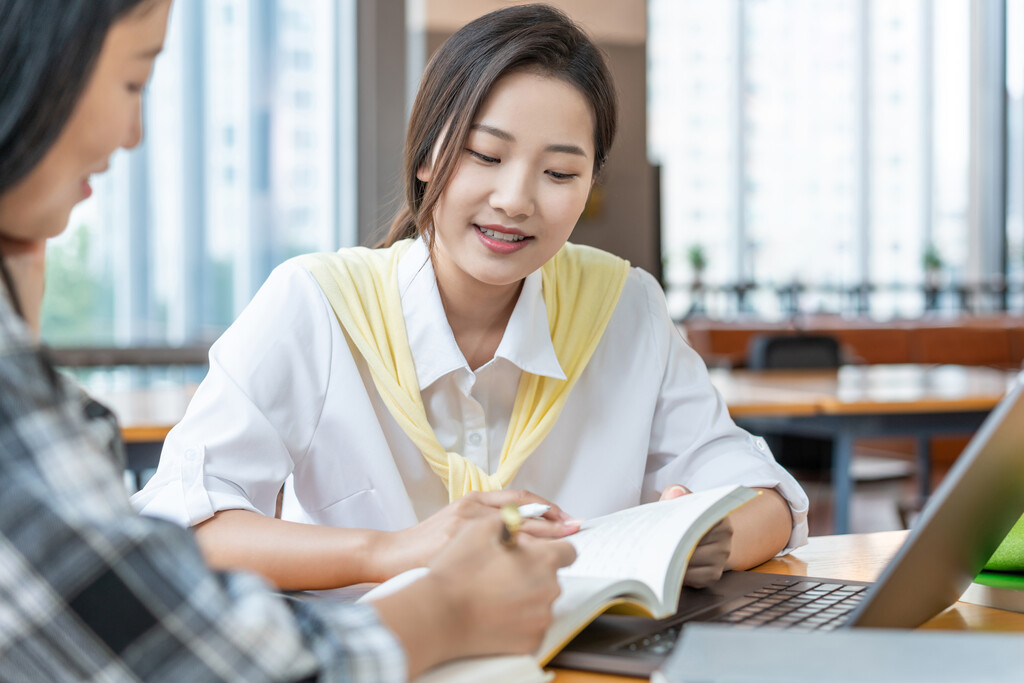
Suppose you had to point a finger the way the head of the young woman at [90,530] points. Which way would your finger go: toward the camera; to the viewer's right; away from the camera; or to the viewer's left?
to the viewer's right

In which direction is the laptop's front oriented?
to the viewer's left

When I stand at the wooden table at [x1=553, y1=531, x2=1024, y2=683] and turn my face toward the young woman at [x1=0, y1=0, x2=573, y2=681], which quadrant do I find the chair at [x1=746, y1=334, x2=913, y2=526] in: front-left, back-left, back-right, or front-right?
back-right

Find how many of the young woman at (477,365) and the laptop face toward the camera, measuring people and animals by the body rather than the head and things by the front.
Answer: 1

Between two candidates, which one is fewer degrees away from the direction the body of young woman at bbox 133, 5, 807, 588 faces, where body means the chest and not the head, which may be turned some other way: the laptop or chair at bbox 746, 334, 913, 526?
the laptop

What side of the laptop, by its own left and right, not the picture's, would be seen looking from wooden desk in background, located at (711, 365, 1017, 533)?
right

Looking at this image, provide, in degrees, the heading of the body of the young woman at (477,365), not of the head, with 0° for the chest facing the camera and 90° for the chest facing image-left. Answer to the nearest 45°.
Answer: approximately 0°

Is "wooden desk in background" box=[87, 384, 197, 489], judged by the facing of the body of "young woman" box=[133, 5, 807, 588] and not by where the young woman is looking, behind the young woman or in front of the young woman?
behind

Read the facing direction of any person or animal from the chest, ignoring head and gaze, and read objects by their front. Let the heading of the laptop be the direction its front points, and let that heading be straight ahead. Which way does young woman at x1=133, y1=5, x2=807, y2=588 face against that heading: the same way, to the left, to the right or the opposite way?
to the left

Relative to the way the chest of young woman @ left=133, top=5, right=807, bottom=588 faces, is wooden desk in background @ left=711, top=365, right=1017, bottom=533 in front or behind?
behind
